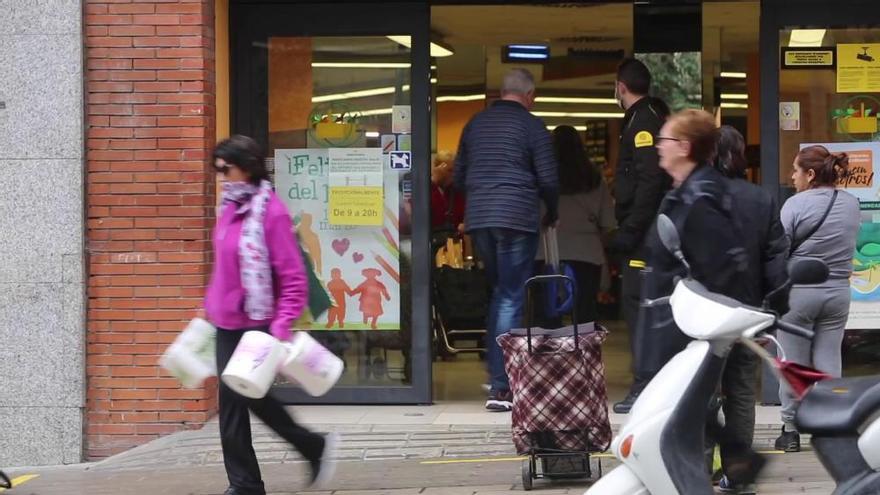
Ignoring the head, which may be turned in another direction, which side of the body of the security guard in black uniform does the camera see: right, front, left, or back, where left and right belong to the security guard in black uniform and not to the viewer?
left

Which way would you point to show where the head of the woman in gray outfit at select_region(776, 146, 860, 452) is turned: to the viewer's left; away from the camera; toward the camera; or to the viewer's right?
to the viewer's left

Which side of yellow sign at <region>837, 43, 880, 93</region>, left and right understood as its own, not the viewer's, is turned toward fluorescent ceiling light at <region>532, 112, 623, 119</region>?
back

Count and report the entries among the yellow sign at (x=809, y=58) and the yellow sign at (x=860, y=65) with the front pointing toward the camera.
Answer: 2

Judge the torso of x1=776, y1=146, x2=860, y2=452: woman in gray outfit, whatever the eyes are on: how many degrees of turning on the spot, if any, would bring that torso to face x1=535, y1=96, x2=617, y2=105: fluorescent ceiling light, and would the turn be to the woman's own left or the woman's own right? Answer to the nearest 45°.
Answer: approximately 45° to the woman's own right

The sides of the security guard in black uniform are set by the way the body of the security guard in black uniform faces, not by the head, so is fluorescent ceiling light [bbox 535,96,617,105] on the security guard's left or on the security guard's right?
on the security guard's right

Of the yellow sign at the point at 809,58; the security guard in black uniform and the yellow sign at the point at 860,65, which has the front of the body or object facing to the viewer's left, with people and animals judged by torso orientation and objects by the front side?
the security guard in black uniform

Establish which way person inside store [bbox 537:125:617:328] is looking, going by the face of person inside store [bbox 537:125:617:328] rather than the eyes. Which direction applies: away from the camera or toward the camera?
away from the camera

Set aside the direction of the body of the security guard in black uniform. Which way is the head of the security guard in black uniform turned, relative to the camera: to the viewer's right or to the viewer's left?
to the viewer's left

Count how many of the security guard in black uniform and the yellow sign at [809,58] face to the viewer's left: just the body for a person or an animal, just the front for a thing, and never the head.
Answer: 1
